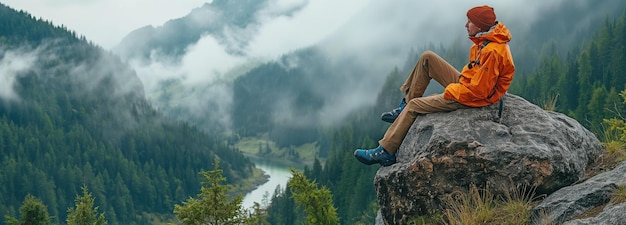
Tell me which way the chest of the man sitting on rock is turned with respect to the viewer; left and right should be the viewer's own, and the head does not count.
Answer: facing to the left of the viewer
